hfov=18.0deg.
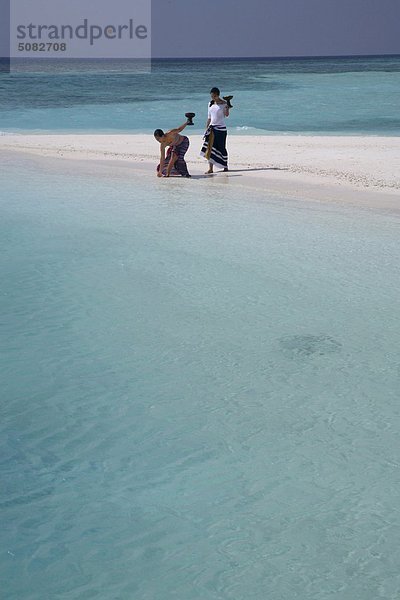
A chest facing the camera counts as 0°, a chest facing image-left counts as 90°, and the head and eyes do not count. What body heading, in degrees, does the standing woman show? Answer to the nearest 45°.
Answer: approximately 45°
